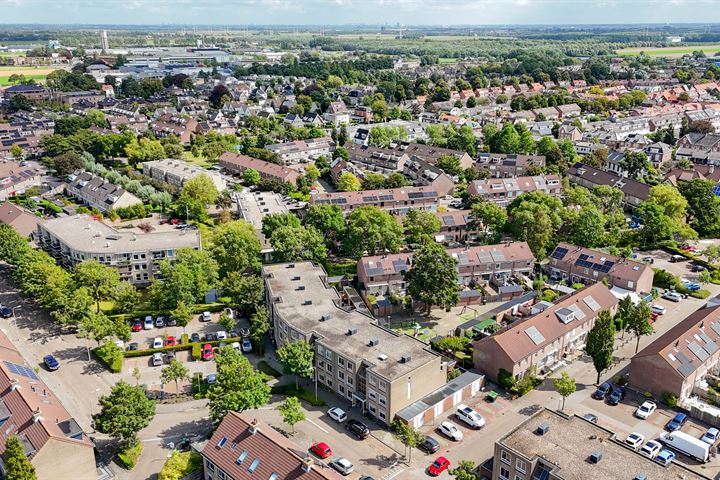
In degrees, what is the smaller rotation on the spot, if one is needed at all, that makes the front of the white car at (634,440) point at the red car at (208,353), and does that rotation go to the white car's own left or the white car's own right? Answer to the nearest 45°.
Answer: approximately 45° to the white car's own right

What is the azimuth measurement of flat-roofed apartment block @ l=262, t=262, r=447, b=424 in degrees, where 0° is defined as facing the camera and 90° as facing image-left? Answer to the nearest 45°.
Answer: approximately 45°

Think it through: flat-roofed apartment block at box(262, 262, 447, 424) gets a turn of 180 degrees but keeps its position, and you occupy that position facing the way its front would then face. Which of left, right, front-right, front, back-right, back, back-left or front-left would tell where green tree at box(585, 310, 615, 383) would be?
front-right

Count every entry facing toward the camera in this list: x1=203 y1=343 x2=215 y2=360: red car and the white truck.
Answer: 1

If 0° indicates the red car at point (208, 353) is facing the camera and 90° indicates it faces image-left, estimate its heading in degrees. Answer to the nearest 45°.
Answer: approximately 0°

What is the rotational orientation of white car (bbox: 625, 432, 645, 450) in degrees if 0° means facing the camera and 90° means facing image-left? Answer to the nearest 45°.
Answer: approximately 45°

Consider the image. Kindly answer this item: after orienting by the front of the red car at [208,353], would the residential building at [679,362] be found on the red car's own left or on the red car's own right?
on the red car's own left
